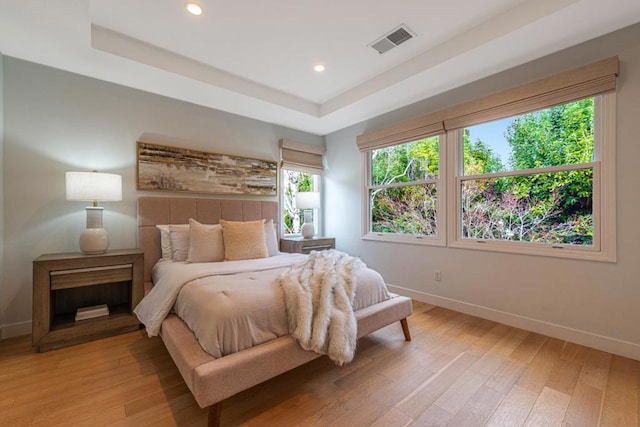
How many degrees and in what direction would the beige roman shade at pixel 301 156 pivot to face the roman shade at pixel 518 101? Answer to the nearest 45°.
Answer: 0° — it already faces it

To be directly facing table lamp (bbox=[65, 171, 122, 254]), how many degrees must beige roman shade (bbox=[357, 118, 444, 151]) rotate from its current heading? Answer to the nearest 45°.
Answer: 0° — it already faces it

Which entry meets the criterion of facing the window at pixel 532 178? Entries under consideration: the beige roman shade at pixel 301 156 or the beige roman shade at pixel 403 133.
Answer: the beige roman shade at pixel 301 156

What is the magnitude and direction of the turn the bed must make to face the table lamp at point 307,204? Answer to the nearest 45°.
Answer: approximately 135° to its left

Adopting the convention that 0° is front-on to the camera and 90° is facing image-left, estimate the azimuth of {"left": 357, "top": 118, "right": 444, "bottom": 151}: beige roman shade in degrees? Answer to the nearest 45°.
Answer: approximately 45°

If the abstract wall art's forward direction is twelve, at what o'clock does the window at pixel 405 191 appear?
The window is roughly at 11 o'clock from the abstract wall art.

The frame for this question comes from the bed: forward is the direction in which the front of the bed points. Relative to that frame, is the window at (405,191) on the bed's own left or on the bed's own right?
on the bed's own left

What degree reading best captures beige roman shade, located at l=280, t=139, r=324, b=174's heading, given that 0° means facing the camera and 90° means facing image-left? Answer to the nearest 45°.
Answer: approximately 315°

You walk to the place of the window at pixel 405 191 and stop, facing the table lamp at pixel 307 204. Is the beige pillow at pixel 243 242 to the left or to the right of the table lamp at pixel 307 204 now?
left
